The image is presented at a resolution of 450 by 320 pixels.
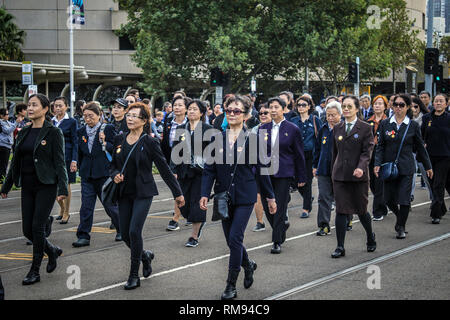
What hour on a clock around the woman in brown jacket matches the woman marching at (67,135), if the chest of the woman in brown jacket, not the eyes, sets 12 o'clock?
The woman marching is roughly at 2 o'clock from the woman in brown jacket.

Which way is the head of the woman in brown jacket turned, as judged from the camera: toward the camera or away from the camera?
toward the camera

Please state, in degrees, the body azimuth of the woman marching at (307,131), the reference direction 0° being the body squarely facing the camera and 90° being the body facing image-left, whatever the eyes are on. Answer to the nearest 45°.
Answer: approximately 45°

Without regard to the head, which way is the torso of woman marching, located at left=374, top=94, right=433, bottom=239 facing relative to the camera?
toward the camera

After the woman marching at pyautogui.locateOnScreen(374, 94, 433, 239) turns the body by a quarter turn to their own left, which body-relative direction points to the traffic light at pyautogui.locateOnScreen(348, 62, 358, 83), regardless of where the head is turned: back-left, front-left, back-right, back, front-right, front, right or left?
left

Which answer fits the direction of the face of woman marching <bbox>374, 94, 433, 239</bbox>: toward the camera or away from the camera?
toward the camera

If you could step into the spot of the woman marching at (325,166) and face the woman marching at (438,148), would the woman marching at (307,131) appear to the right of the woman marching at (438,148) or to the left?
left

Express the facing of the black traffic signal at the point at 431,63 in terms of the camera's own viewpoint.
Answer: facing the viewer

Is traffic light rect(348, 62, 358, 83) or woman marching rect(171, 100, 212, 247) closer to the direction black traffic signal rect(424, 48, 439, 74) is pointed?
the woman marching

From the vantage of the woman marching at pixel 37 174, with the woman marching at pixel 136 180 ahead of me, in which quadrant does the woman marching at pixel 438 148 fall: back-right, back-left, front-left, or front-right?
front-left

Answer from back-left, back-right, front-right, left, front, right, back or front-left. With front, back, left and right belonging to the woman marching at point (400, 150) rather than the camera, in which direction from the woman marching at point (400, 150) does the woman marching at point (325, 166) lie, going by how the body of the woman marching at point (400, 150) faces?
right

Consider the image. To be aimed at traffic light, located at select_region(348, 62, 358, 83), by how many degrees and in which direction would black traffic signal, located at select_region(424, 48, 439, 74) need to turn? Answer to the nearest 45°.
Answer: approximately 135° to its right

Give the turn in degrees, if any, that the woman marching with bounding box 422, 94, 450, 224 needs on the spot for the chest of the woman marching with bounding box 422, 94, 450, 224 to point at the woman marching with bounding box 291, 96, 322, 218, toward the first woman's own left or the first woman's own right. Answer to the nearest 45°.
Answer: approximately 45° to the first woman's own right

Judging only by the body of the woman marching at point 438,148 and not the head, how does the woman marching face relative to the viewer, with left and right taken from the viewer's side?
facing the viewer and to the left of the viewer

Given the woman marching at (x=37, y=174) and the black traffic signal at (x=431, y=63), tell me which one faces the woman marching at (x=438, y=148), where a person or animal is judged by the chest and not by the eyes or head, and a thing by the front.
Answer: the black traffic signal

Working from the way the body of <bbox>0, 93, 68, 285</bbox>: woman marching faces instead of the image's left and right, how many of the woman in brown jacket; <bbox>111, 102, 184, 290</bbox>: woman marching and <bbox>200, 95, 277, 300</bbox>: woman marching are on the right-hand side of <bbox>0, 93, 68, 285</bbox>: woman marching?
0

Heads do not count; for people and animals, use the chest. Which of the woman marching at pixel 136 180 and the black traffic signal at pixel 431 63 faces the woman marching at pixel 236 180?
the black traffic signal

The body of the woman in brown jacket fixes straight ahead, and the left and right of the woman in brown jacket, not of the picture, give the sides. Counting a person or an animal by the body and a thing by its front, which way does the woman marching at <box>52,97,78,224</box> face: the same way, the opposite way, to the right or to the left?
the same way

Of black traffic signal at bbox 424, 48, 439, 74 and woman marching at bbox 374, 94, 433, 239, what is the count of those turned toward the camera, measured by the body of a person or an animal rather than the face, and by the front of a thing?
2

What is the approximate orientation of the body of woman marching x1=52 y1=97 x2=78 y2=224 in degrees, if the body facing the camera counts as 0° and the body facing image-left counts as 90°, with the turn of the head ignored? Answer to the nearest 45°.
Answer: approximately 45°

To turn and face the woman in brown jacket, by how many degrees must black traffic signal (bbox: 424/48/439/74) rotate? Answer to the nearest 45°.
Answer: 0° — it already faces them
